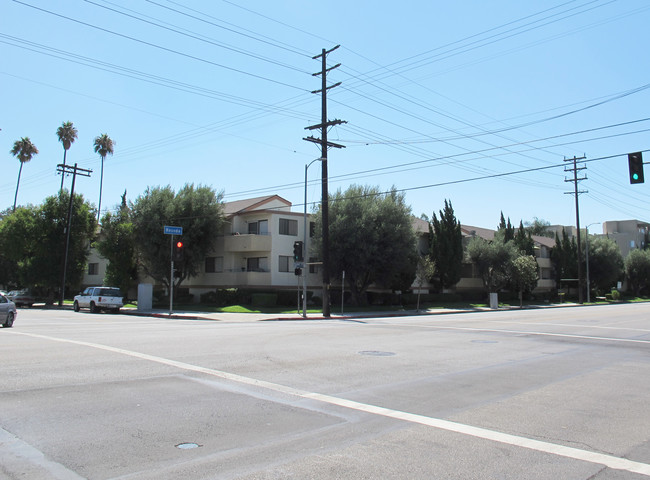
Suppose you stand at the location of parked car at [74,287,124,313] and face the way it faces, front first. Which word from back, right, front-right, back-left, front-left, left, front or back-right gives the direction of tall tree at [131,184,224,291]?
right

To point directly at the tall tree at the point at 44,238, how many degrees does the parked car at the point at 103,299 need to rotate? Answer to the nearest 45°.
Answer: approximately 45° to its right

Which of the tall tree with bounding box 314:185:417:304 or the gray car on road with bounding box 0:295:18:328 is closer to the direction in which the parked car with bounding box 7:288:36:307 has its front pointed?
the gray car on road

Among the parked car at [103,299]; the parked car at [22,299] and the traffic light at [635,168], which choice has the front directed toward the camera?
the traffic light

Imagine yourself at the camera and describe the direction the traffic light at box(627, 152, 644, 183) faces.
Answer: facing the viewer

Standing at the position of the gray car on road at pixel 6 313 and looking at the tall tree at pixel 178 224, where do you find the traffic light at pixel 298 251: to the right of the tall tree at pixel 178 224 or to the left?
right

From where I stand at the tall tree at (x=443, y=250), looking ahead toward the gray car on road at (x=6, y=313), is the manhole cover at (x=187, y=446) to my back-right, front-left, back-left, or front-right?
front-left

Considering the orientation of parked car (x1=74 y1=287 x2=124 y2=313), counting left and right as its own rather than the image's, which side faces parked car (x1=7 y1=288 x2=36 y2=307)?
front

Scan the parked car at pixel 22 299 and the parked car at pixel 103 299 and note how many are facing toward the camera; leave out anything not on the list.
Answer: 0

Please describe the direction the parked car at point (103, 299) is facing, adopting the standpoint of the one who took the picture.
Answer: facing away from the viewer and to the left of the viewer

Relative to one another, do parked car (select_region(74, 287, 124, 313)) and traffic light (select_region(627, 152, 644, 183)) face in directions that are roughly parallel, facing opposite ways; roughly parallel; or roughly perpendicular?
roughly perpendicular

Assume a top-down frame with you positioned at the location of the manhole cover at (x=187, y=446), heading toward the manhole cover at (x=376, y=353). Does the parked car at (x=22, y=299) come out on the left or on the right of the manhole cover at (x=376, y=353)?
left

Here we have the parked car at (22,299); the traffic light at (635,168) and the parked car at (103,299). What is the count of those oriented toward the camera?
1

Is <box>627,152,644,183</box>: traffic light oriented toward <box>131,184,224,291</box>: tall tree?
no

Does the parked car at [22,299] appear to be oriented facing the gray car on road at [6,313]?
no

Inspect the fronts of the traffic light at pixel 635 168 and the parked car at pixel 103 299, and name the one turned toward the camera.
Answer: the traffic light

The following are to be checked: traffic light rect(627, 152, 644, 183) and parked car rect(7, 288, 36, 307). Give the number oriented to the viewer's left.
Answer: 1

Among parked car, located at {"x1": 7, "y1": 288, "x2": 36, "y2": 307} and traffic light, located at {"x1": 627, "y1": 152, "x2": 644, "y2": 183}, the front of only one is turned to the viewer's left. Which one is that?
the parked car

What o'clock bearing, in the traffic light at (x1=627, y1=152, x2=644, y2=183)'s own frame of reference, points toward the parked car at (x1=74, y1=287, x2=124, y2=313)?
The parked car is roughly at 3 o'clock from the traffic light.
